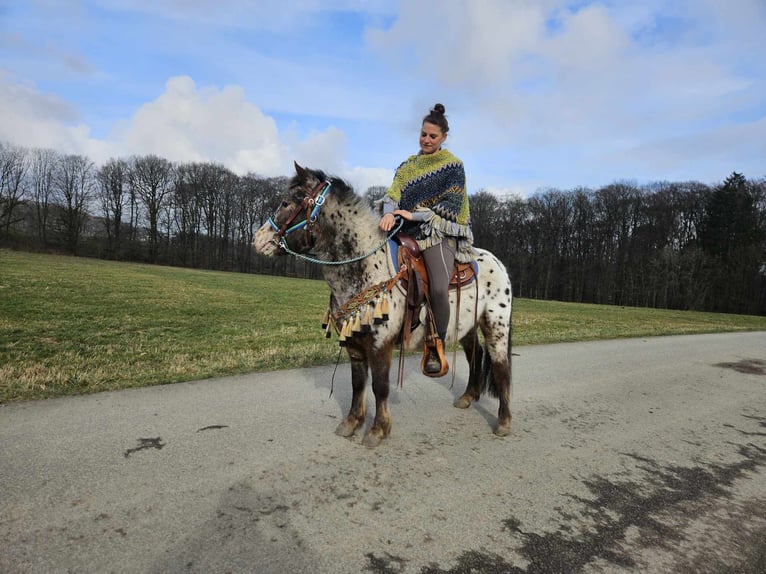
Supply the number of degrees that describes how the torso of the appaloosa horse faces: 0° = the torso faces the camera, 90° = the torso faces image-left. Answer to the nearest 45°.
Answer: approximately 45°

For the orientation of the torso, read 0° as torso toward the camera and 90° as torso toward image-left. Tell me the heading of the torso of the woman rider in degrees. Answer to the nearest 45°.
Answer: approximately 45°
